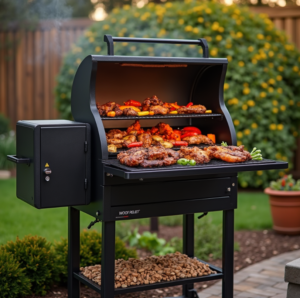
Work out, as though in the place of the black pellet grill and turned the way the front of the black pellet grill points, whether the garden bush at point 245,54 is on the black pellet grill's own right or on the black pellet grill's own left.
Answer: on the black pellet grill's own left

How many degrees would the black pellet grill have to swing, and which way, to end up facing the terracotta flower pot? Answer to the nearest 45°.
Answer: approximately 90° to its left

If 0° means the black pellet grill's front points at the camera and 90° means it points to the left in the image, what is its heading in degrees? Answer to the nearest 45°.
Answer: approximately 315°
